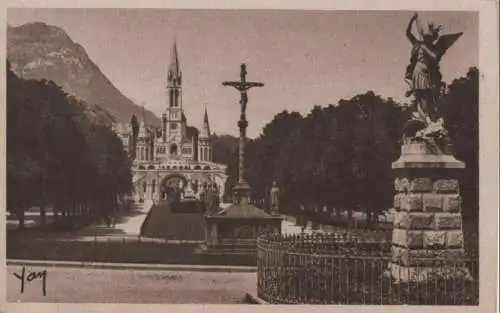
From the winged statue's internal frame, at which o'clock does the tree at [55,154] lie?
The tree is roughly at 1 o'clock from the winged statue.

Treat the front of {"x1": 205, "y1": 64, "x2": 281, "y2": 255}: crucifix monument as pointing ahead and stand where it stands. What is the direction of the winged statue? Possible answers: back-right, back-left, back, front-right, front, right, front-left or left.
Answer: left

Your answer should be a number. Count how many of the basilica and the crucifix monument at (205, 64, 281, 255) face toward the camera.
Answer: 2

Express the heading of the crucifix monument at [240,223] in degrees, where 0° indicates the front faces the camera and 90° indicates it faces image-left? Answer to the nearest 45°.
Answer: approximately 0°

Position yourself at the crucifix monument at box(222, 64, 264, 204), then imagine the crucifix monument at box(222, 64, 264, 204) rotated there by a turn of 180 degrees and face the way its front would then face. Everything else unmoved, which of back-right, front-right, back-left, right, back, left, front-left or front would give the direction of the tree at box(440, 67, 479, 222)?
right

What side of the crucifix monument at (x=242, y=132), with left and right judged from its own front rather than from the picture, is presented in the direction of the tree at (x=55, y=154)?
right

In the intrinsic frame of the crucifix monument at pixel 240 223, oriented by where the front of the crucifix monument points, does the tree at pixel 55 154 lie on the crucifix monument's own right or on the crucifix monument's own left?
on the crucifix monument's own right
